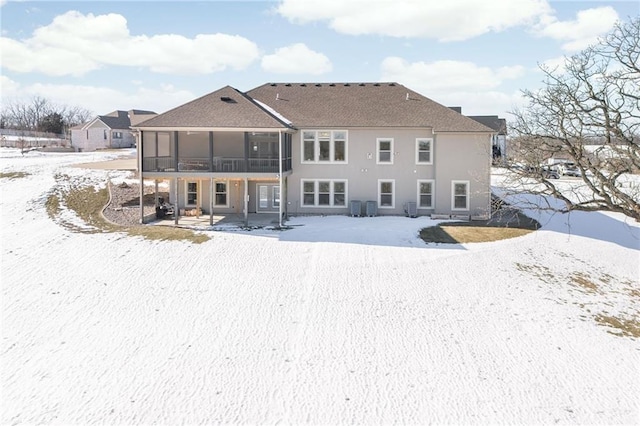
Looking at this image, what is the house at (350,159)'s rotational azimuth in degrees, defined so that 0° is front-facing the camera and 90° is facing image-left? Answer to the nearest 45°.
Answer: approximately 180°
